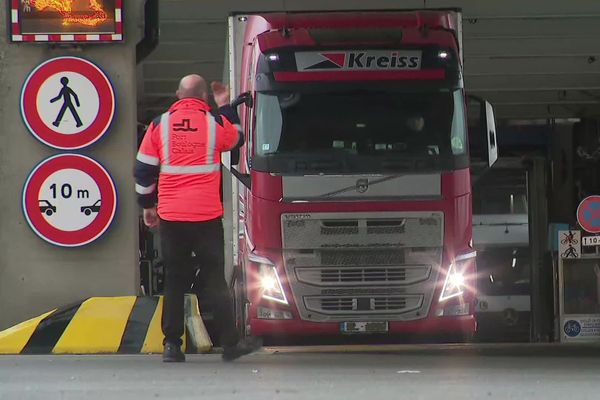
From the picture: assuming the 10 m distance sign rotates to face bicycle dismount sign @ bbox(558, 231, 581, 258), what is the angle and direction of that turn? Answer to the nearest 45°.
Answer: approximately 135° to its left

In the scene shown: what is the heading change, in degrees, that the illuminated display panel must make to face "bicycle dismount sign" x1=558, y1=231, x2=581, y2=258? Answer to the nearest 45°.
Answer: approximately 135° to its left

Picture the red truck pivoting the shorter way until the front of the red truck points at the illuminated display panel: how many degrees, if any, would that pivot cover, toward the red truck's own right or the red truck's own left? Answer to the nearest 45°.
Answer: approximately 90° to the red truck's own right

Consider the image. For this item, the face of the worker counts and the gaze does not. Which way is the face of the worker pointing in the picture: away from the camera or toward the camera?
away from the camera
